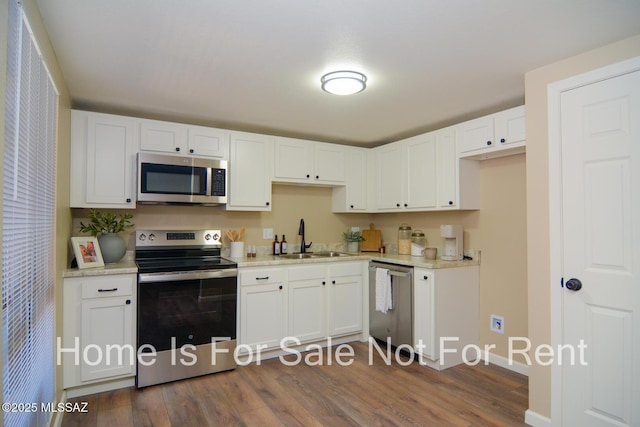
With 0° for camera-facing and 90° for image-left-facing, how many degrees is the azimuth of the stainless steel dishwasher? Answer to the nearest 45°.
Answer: approximately 45°

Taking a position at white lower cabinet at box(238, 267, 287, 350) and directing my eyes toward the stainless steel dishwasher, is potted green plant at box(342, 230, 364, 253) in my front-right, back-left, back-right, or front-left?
front-left

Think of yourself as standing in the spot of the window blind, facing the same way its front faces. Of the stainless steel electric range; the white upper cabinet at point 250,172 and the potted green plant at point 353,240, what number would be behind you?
0

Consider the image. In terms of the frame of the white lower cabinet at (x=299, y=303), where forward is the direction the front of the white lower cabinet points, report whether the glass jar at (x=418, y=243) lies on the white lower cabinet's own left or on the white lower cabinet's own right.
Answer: on the white lower cabinet's own left

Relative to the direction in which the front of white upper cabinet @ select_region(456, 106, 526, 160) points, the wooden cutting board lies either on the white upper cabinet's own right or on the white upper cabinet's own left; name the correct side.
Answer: on the white upper cabinet's own right

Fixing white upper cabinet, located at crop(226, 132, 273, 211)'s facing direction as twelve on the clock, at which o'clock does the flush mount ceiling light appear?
The flush mount ceiling light is roughly at 11 o'clock from the white upper cabinet.

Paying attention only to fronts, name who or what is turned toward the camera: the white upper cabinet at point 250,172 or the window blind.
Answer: the white upper cabinet

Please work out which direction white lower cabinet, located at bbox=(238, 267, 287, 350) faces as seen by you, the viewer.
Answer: facing the viewer and to the right of the viewer

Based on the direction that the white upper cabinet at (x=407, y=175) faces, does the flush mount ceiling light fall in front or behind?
in front

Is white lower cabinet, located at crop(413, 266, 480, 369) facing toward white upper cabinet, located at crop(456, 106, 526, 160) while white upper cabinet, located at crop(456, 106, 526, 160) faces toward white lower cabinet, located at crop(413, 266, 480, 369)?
no

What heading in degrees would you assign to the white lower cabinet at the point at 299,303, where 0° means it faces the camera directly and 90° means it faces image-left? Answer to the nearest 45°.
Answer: approximately 315°

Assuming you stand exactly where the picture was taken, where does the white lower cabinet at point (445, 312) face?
facing the viewer and to the left of the viewer

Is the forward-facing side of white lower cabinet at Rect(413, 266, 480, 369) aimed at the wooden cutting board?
no

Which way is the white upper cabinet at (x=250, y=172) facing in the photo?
toward the camera
